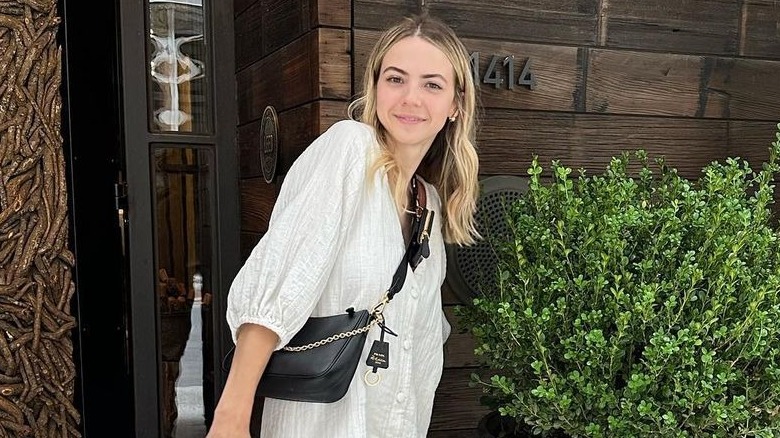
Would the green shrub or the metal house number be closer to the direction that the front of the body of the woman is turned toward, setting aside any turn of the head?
the green shrub

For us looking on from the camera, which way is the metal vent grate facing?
facing the viewer

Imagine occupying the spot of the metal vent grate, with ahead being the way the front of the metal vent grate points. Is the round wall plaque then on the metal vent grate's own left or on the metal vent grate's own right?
on the metal vent grate's own right

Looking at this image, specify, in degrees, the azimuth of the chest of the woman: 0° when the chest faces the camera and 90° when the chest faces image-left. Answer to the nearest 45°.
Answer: approximately 315°

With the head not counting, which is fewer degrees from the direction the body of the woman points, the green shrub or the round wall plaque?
the green shrub

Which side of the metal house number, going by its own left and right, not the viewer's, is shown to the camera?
front
